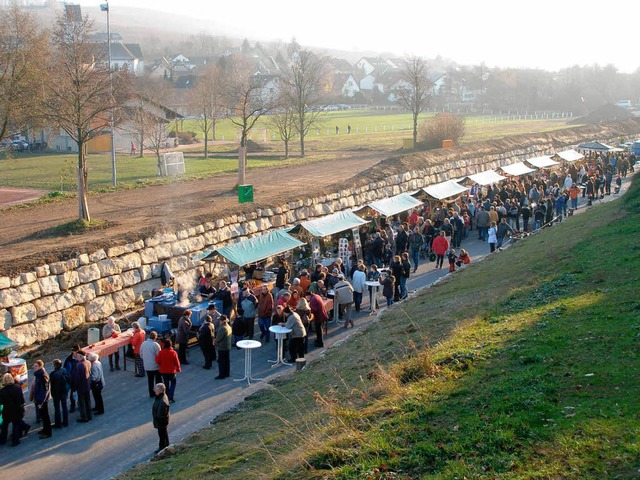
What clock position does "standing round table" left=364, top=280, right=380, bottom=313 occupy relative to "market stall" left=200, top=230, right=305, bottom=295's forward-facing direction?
The standing round table is roughly at 11 o'clock from the market stall.

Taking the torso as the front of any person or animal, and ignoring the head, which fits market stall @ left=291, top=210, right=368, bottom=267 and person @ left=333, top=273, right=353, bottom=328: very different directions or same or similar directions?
very different directions

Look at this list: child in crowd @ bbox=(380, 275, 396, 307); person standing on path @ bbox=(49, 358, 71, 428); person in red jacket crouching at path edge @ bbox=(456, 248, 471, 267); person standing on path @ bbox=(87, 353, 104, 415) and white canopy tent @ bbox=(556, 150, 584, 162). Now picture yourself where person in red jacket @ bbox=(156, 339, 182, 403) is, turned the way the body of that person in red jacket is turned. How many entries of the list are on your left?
2

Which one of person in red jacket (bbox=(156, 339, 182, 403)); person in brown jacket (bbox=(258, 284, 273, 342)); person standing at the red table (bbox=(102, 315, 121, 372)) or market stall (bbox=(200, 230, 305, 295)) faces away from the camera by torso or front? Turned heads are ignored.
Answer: the person in red jacket

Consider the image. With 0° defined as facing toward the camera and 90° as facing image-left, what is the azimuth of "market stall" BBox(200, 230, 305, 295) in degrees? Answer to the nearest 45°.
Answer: approximately 315°

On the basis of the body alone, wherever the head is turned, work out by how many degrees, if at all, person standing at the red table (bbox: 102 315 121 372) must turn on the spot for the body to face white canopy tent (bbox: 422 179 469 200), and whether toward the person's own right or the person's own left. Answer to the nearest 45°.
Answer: approximately 135° to the person's own left

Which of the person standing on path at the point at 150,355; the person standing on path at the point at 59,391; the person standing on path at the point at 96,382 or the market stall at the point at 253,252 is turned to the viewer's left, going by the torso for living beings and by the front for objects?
the person standing on path at the point at 96,382
